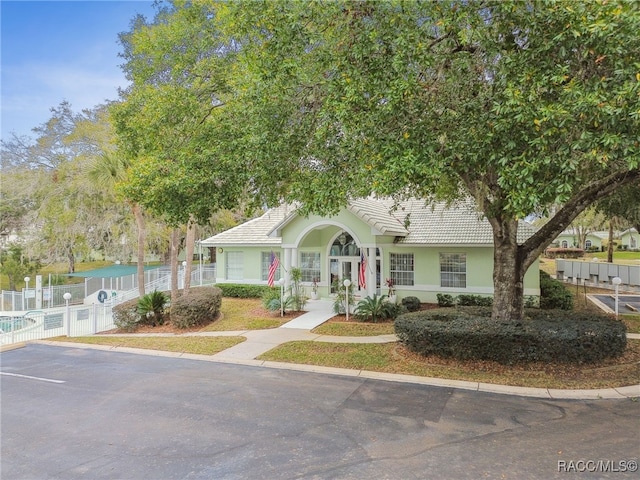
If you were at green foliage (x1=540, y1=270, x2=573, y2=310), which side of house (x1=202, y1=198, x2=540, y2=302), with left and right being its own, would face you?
left

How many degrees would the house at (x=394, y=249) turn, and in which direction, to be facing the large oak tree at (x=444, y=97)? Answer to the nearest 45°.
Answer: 0° — it already faces it

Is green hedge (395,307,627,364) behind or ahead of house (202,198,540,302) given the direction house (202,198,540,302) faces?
ahead

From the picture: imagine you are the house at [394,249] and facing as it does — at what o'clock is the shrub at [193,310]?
The shrub is roughly at 2 o'clock from the house.

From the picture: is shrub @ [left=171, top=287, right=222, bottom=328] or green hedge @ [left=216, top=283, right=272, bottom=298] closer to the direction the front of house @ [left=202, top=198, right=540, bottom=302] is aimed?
the shrub

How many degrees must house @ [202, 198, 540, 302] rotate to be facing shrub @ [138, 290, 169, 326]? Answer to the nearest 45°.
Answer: approximately 90° to its right

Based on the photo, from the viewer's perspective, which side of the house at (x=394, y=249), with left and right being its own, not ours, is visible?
front

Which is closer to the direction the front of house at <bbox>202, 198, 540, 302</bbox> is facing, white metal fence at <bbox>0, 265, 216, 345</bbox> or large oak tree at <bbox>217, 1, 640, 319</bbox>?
the large oak tree

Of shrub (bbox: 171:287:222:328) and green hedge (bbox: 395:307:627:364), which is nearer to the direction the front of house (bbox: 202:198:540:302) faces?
the green hedge

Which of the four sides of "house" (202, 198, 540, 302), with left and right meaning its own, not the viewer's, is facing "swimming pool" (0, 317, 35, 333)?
right

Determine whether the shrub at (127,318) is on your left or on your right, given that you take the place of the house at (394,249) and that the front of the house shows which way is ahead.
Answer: on your right

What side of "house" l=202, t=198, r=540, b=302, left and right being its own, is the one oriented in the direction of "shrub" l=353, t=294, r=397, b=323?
front

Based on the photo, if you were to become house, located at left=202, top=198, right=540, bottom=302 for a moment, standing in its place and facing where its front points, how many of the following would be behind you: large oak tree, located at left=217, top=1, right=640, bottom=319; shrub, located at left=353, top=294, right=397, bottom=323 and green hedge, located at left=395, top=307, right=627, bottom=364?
0
